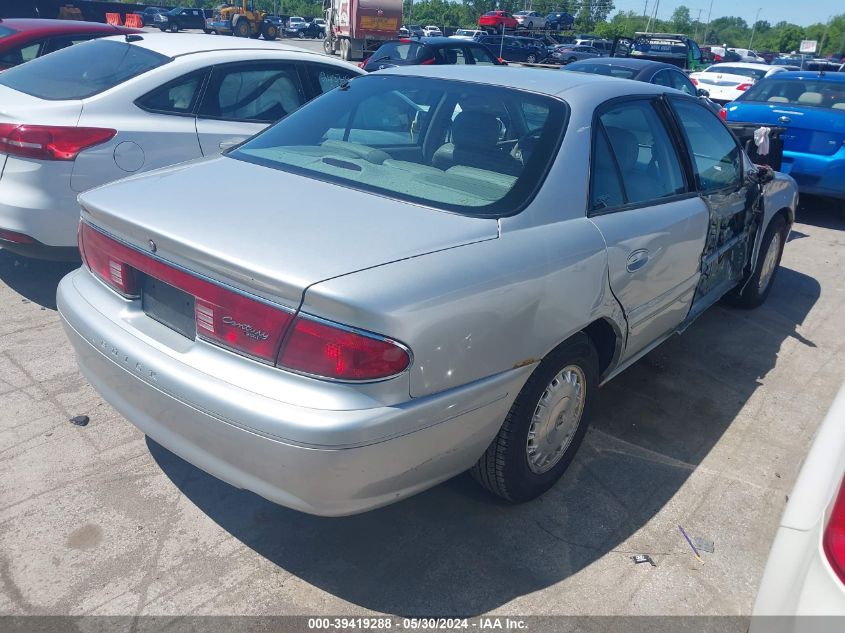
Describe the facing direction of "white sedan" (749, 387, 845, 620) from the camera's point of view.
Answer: facing away from the viewer and to the right of the viewer

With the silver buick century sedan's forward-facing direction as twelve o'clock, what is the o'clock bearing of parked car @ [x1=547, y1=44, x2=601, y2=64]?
The parked car is roughly at 11 o'clock from the silver buick century sedan.

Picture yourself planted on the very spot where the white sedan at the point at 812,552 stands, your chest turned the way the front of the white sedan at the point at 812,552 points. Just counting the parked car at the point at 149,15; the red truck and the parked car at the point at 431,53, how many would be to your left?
3

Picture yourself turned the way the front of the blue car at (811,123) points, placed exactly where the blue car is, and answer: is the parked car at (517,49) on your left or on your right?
on your left

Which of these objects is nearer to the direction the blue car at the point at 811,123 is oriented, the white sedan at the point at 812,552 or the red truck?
the red truck

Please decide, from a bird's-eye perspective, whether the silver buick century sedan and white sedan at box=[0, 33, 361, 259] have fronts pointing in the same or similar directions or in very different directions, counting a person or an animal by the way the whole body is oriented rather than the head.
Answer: same or similar directions

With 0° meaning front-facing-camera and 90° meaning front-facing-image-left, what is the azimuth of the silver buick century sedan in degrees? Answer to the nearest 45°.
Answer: approximately 225°

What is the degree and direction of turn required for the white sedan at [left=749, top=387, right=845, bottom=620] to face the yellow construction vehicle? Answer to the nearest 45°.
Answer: approximately 90° to its left

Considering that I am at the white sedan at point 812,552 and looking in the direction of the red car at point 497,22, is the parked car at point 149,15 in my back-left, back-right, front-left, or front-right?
front-left

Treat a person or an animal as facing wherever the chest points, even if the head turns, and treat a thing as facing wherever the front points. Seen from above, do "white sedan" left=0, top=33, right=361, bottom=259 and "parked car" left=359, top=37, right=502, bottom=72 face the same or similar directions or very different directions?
same or similar directions

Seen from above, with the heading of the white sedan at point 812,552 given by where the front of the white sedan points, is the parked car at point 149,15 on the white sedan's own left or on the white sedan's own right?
on the white sedan's own left

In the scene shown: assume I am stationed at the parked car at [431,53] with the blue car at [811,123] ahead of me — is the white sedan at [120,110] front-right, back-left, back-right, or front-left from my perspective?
front-right

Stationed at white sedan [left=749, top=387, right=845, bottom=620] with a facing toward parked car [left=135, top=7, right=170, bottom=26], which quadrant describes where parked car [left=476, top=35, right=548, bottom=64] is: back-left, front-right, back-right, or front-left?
front-right
